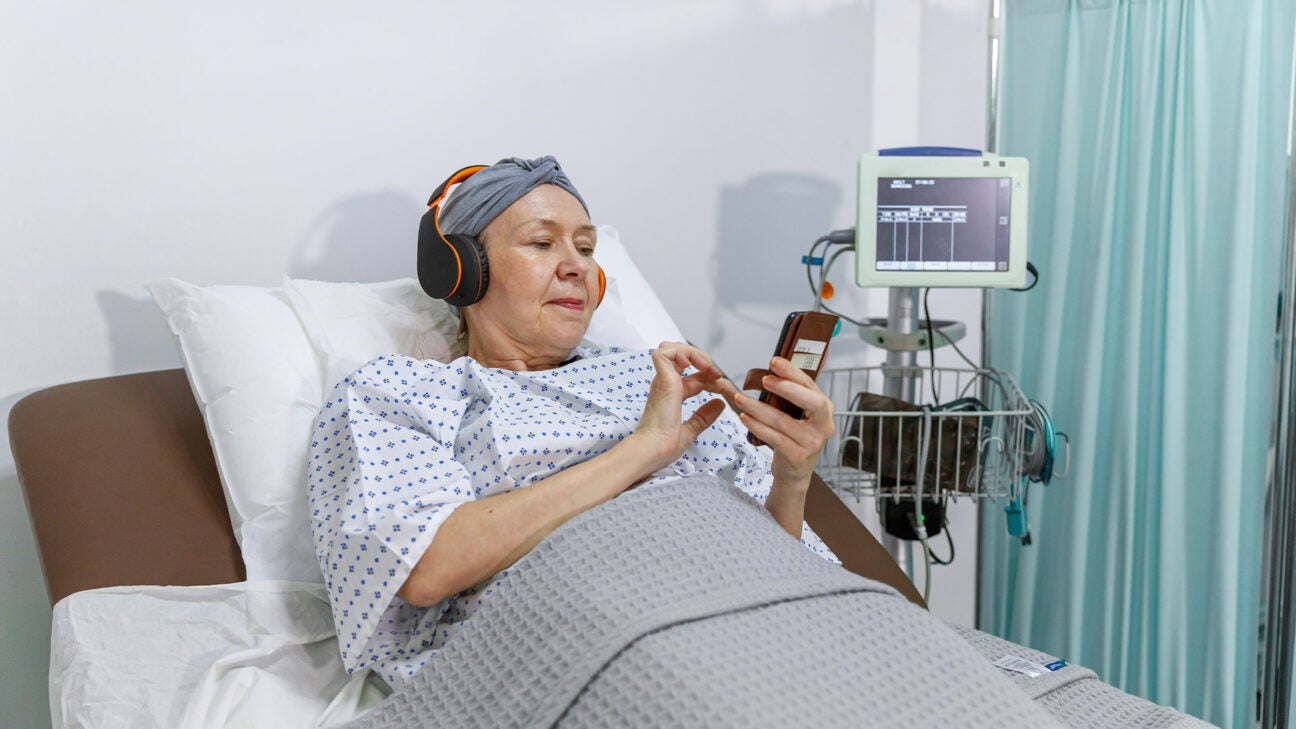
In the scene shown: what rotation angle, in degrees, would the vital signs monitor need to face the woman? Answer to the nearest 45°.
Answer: approximately 45° to its right

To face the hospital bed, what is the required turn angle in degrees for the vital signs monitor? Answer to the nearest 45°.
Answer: approximately 45° to its right

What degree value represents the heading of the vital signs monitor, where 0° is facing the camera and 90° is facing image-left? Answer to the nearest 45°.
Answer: approximately 0°

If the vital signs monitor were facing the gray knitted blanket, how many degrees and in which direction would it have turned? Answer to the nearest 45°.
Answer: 0° — it already faces it

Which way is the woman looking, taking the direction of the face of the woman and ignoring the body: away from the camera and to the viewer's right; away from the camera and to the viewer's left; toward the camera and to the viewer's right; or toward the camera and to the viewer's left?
toward the camera and to the viewer's right
